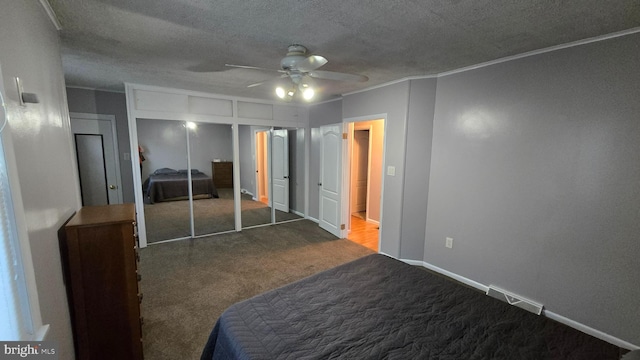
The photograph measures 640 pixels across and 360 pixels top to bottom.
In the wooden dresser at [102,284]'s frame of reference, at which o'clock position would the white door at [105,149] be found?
The white door is roughly at 9 o'clock from the wooden dresser.

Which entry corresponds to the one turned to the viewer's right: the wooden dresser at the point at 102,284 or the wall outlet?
the wooden dresser

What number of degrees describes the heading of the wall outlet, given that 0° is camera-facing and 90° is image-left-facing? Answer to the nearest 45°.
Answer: approximately 45°

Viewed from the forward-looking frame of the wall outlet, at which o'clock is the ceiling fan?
The ceiling fan is roughly at 12 o'clock from the wall outlet.

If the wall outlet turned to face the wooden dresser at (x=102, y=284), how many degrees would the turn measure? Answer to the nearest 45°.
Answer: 0° — it already faces it

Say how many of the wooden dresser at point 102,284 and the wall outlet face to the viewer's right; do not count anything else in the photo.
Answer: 1

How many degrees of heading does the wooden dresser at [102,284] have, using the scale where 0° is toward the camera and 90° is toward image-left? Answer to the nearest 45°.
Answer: approximately 270°

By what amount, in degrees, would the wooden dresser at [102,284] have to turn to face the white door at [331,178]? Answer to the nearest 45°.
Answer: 0° — it already faces it
